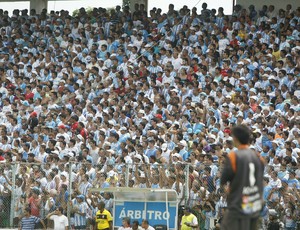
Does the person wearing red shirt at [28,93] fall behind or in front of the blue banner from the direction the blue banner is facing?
behind

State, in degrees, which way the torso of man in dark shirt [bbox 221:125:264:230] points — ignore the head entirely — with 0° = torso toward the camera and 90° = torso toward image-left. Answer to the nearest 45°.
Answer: approximately 135°

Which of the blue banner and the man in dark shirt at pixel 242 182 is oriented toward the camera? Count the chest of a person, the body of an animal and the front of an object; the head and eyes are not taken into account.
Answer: the blue banner

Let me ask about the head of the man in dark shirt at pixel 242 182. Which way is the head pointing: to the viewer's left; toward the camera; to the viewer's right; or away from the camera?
away from the camera

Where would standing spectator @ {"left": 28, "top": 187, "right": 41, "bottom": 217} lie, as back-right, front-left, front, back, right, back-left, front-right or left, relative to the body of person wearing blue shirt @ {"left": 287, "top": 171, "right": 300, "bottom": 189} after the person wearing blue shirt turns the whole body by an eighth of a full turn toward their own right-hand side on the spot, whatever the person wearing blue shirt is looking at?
front

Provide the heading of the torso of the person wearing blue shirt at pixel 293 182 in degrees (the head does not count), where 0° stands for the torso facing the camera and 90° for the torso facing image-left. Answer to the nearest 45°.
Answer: approximately 45°

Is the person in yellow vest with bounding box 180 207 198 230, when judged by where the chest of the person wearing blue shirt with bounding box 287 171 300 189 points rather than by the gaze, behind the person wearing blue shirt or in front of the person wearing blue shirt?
in front

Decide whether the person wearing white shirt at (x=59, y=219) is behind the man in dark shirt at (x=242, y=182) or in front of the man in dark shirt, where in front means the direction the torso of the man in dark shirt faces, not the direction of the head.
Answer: in front

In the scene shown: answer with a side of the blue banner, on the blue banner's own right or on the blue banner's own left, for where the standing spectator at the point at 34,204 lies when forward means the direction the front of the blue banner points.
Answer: on the blue banner's own right

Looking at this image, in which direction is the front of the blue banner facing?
toward the camera

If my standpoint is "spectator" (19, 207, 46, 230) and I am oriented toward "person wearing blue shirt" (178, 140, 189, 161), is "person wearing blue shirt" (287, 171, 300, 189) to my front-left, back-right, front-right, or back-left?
front-right

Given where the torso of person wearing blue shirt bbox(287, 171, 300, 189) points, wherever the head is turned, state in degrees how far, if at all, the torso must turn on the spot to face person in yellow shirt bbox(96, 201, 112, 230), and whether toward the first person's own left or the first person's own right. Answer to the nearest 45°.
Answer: approximately 45° to the first person's own right

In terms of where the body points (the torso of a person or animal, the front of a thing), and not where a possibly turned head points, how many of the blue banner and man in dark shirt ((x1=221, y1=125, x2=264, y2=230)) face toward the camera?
1
